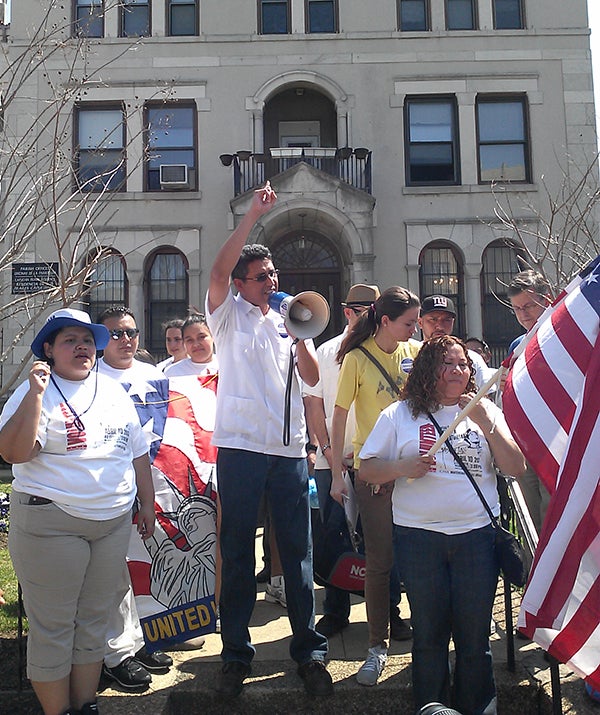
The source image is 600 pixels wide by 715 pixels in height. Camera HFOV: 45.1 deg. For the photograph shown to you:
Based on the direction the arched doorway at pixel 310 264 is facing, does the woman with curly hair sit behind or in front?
in front

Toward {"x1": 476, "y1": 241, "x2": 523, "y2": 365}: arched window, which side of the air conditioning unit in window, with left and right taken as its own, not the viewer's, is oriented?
left

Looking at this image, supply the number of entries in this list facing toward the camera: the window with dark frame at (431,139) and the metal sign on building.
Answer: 2

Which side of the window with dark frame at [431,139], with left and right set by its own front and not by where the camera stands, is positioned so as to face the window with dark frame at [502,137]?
left

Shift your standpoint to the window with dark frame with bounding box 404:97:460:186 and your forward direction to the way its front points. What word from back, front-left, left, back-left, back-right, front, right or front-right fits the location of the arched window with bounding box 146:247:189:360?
right

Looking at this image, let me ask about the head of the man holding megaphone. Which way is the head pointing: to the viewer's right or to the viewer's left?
to the viewer's right

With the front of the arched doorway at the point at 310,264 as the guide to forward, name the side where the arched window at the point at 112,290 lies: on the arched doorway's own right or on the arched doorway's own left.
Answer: on the arched doorway's own right

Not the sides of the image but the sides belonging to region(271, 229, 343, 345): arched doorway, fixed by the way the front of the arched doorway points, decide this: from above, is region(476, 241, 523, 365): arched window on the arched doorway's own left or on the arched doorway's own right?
on the arched doorway's own left

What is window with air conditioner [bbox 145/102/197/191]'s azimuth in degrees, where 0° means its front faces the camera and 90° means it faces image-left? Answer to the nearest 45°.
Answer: approximately 0°

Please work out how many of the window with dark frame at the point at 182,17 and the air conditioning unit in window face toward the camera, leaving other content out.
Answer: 2
